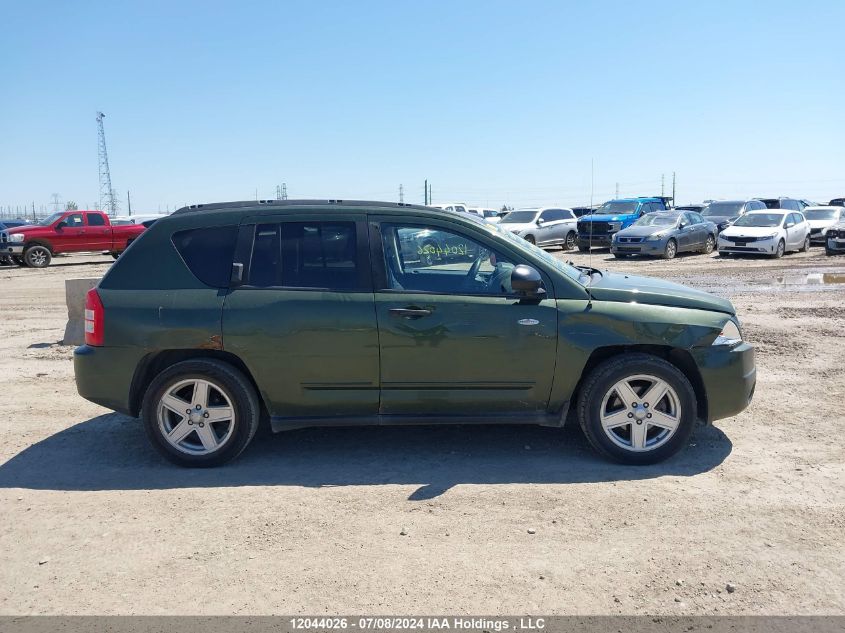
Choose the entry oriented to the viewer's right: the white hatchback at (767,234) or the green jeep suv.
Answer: the green jeep suv

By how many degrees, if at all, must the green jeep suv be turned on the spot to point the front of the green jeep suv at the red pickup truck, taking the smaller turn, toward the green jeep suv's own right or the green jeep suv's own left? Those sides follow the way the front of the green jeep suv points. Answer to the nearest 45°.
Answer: approximately 135° to the green jeep suv's own left

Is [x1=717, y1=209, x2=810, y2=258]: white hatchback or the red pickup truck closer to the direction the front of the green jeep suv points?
the white hatchback

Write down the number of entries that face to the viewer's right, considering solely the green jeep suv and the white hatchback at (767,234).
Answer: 1

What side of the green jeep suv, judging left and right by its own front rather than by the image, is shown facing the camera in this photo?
right

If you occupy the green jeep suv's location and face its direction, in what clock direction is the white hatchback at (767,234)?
The white hatchback is roughly at 10 o'clock from the green jeep suv.

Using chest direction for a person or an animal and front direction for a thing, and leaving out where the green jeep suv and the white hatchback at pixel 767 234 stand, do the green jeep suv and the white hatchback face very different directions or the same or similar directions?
very different directions

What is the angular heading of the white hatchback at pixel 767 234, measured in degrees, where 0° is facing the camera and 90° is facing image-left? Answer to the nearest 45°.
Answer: approximately 45°
